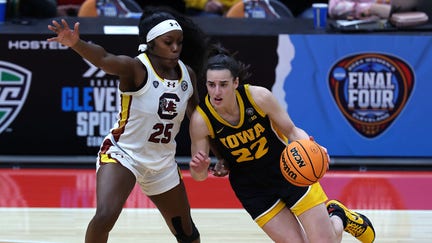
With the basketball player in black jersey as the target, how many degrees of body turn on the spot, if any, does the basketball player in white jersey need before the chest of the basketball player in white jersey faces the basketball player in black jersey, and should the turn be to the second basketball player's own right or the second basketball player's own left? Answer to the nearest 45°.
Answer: approximately 45° to the second basketball player's own left

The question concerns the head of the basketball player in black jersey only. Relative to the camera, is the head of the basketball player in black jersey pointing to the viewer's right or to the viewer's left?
to the viewer's left

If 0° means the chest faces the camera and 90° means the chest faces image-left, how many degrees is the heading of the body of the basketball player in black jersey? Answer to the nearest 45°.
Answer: approximately 45°

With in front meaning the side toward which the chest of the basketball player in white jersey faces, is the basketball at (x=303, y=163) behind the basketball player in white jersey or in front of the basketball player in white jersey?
in front

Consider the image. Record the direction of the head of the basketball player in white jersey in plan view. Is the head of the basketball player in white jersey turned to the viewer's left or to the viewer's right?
to the viewer's right

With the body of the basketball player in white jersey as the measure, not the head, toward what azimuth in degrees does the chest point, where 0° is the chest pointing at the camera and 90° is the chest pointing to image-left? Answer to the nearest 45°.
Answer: approximately 315°

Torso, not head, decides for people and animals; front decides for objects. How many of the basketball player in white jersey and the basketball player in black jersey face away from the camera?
0
